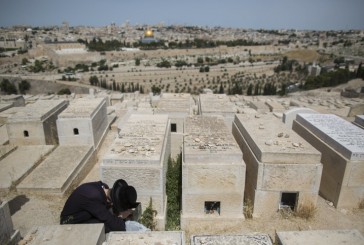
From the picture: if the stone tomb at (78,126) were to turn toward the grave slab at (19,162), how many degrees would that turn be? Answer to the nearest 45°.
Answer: approximately 45° to its right

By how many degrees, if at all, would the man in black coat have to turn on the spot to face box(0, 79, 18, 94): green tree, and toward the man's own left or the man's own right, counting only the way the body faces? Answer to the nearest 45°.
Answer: approximately 90° to the man's own left

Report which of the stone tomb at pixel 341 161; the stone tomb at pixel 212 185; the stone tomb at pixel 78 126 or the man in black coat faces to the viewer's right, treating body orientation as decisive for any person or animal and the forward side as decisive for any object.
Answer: the man in black coat

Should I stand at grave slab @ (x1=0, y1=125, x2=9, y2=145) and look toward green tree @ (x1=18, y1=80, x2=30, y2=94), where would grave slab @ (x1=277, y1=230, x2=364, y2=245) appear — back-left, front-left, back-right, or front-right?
back-right

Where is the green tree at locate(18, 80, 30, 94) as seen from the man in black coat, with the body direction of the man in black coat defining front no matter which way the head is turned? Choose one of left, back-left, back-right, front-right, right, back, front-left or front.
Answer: left

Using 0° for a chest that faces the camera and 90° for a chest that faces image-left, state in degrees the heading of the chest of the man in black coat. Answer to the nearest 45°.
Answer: approximately 270°

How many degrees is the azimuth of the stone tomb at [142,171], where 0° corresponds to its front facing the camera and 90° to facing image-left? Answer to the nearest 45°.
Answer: approximately 0°

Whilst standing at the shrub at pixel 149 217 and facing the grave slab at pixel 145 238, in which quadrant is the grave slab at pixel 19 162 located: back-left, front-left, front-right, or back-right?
back-right

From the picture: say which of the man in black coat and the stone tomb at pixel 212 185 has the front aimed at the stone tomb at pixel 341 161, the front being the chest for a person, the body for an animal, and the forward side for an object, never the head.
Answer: the man in black coat

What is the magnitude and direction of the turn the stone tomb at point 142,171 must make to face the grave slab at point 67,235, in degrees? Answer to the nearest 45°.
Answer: approximately 45° to its right

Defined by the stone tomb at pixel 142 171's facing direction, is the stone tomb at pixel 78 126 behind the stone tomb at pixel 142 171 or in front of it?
behind

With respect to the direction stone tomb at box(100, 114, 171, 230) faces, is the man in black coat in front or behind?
in front

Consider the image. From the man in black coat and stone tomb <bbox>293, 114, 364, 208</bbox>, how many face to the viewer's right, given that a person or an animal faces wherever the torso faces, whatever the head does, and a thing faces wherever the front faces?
1
